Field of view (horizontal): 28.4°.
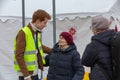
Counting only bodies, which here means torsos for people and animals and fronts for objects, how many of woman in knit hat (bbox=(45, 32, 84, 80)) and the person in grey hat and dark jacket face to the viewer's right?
0

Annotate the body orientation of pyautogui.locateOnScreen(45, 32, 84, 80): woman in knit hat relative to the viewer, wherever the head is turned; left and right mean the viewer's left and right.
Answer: facing the viewer and to the left of the viewer

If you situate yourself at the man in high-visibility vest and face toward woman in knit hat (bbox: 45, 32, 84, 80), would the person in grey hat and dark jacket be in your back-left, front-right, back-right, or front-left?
front-right

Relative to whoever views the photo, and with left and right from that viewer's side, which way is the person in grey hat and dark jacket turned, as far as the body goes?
facing away from the viewer and to the left of the viewer

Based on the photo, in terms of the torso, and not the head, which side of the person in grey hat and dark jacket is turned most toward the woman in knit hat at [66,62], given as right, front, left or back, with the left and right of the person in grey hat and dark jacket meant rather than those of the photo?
front

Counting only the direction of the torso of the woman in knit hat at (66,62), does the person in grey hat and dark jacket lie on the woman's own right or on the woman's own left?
on the woman's own left

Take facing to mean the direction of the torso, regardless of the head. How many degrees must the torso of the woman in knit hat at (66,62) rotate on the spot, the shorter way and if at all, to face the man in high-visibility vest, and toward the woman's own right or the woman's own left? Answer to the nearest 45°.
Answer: approximately 45° to the woman's own right

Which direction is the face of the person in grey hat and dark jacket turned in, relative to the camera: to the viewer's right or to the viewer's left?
to the viewer's left
